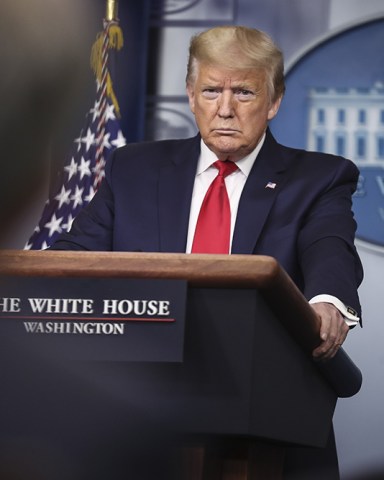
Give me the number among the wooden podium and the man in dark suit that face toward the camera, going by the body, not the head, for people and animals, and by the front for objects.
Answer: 2

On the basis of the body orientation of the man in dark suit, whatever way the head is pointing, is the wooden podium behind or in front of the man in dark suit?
in front

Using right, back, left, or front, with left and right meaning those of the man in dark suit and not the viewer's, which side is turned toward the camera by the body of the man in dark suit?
front

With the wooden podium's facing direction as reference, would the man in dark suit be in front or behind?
behind

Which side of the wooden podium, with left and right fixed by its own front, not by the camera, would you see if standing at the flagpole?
back

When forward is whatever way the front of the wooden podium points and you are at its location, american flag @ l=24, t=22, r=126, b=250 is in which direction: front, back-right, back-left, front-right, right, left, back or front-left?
back

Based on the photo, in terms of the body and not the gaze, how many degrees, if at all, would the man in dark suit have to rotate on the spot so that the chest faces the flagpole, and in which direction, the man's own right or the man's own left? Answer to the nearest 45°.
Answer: approximately 135° to the man's own right

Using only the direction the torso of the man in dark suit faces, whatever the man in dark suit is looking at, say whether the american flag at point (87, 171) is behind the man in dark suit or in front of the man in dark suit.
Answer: behind
